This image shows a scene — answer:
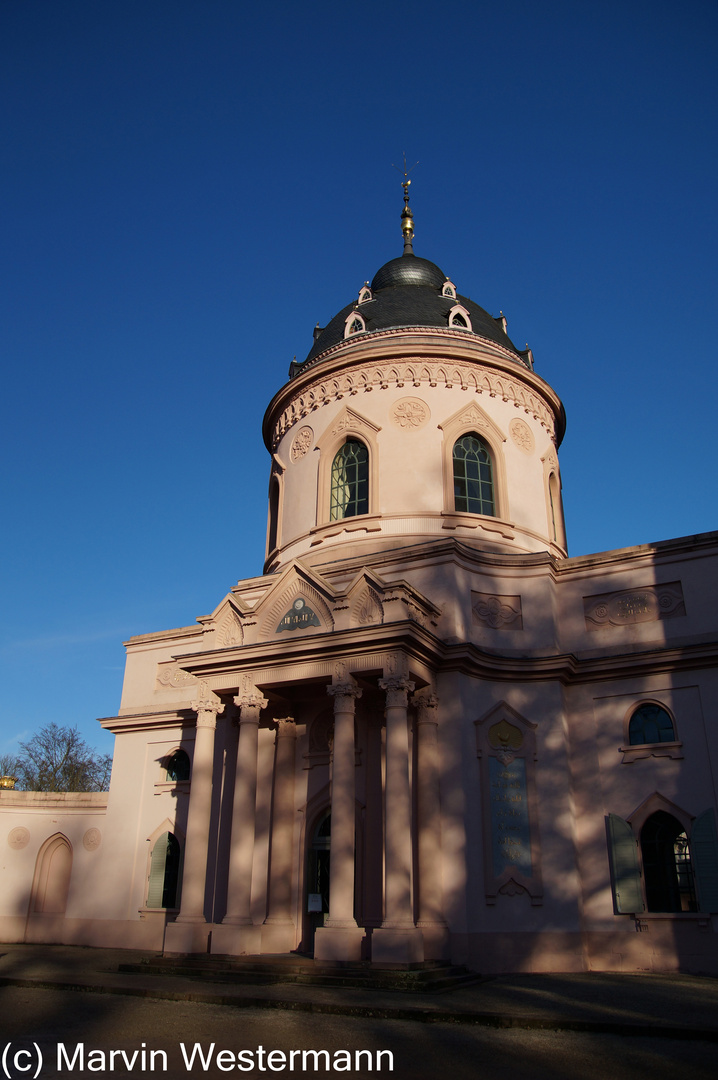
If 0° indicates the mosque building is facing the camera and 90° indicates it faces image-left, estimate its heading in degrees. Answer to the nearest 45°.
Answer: approximately 45°
